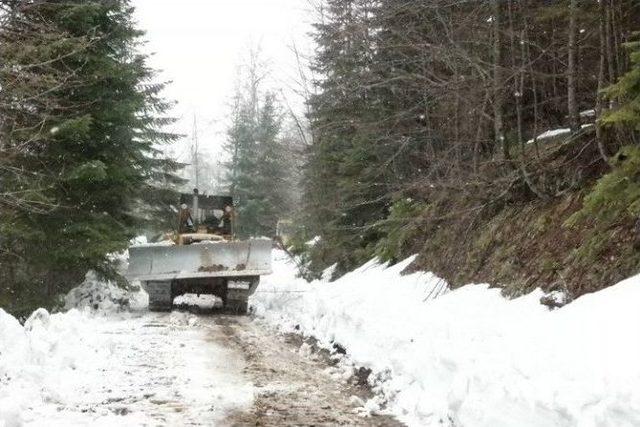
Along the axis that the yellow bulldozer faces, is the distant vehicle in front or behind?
behind

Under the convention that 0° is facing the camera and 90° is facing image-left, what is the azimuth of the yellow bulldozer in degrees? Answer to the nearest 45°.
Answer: approximately 0°

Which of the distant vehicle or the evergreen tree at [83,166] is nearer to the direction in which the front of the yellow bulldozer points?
the evergreen tree

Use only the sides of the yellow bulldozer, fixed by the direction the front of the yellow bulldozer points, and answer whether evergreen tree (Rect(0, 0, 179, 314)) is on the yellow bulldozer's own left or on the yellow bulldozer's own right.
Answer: on the yellow bulldozer's own right

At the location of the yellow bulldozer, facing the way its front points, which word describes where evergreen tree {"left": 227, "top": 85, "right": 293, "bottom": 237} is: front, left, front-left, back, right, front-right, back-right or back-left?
back
